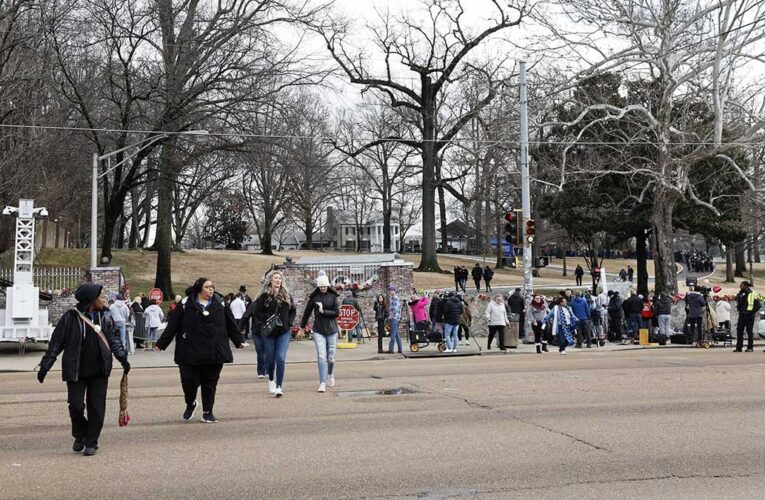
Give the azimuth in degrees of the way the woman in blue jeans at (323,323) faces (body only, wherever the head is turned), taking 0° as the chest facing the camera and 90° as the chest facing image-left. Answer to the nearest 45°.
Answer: approximately 0°

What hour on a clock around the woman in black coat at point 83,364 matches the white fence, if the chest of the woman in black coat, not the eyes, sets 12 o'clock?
The white fence is roughly at 6 o'clock from the woman in black coat.

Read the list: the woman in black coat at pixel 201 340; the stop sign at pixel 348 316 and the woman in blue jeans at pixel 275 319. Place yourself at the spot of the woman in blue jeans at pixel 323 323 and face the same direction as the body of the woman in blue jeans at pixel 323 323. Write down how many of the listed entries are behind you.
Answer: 1

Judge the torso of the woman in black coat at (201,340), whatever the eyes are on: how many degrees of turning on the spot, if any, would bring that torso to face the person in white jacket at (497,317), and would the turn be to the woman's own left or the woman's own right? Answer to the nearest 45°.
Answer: approximately 135° to the woman's own left

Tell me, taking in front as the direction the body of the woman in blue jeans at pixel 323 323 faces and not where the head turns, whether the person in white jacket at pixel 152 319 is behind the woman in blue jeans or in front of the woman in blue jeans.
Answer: behind

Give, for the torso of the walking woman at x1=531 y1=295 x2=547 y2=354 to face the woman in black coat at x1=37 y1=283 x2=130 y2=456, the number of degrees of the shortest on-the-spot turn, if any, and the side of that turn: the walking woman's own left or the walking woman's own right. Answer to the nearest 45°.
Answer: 0° — they already face them

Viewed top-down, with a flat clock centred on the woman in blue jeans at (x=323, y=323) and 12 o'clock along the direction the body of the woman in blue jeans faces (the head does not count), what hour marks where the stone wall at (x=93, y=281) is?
The stone wall is roughly at 5 o'clock from the woman in blue jeans.

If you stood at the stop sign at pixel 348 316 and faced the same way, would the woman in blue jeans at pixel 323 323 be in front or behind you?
in front

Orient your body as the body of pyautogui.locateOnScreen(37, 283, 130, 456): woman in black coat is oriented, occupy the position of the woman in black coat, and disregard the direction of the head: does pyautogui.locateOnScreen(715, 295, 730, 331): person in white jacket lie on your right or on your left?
on your left

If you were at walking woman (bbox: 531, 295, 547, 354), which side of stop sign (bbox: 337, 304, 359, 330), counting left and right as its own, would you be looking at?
left
